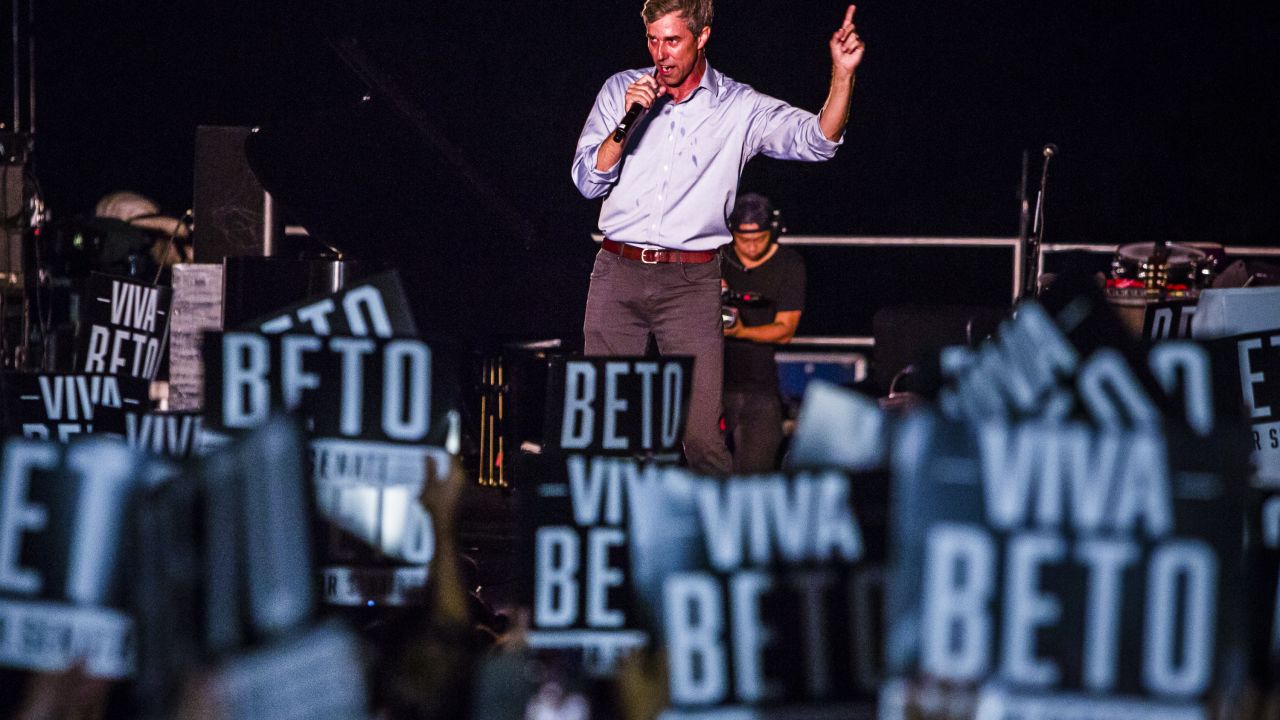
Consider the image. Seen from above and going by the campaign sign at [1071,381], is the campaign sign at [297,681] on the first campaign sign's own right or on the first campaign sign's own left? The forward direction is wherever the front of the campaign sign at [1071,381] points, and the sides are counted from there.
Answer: on the first campaign sign's own right

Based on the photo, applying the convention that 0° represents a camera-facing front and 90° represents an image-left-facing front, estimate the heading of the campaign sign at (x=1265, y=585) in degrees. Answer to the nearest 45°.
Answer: approximately 0°

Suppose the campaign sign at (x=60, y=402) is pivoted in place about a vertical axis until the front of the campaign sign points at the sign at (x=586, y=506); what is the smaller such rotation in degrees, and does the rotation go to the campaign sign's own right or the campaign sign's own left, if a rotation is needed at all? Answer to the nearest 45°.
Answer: approximately 45° to the campaign sign's own left

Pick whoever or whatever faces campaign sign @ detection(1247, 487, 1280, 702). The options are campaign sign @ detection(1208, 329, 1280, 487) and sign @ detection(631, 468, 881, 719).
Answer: campaign sign @ detection(1208, 329, 1280, 487)

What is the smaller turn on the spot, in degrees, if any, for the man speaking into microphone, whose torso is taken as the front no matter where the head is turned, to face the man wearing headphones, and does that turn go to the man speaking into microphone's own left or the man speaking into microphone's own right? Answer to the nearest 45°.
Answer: approximately 180°

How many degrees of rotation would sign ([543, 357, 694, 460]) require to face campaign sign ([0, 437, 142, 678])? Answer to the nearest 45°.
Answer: approximately 45° to its right
